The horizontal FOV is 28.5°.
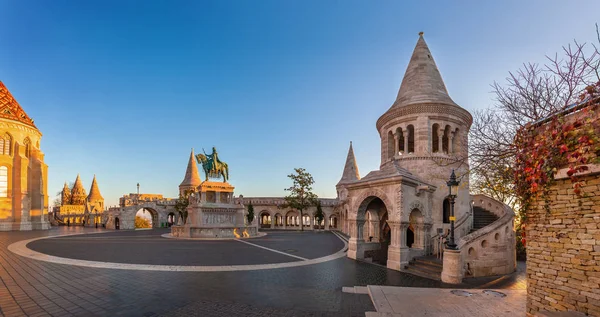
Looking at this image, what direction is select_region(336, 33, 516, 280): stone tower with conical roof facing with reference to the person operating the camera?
facing the viewer and to the left of the viewer

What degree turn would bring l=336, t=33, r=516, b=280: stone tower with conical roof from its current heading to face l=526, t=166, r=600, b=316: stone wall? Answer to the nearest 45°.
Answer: approximately 45° to its left

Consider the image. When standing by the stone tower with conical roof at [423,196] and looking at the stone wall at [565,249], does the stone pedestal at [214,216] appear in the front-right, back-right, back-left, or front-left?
back-right

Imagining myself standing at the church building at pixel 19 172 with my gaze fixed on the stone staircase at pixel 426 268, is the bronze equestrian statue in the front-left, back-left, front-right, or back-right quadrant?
front-left

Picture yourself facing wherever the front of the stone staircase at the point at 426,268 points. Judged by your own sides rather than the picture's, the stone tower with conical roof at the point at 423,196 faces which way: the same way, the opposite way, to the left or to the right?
the same way

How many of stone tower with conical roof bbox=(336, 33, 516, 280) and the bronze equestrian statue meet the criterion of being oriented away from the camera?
0

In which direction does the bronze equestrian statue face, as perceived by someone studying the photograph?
facing to the left of the viewer

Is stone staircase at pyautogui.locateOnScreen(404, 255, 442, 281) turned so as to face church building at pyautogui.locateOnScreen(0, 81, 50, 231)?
no
